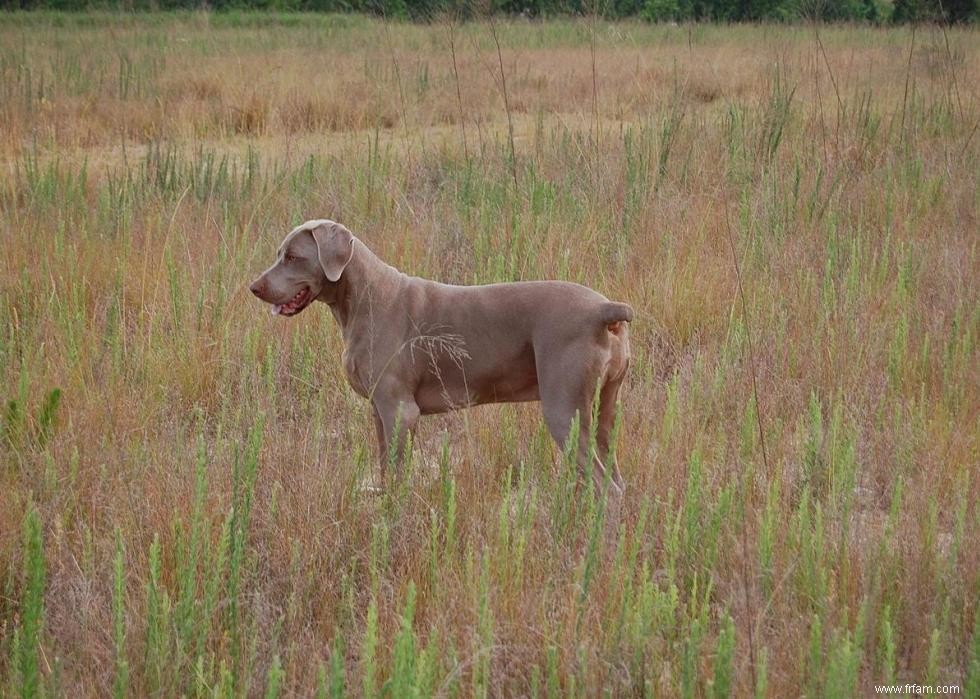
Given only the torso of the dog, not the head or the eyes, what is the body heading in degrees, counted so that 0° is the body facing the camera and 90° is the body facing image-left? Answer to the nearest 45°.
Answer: approximately 90°
